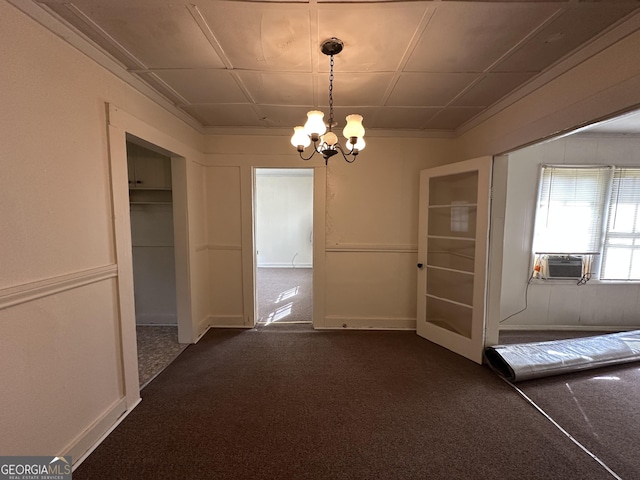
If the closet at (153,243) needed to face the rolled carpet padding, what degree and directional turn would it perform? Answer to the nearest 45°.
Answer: approximately 45° to its left

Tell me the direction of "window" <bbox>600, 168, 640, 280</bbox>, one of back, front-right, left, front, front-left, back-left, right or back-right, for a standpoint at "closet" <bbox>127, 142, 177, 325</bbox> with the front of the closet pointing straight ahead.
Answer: front-left

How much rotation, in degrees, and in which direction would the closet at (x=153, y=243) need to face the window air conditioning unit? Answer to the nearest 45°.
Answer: approximately 45° to its left

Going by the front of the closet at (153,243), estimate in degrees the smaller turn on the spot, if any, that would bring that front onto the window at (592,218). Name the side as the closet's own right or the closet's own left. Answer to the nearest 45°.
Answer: approximately 45° to the closet's own left
